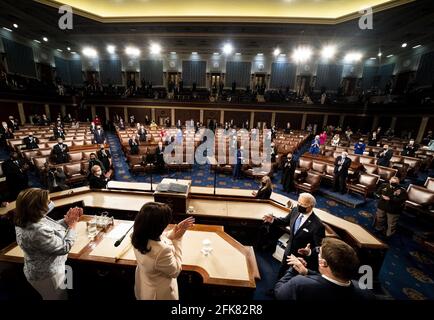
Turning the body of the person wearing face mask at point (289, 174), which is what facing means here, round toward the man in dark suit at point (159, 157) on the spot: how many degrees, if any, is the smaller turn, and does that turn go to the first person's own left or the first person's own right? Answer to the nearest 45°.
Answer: approximately 90° to the first person's own right

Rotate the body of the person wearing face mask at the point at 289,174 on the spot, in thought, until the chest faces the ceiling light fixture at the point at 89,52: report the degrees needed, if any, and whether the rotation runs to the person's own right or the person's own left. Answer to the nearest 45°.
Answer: approximately 135° to the person's own right

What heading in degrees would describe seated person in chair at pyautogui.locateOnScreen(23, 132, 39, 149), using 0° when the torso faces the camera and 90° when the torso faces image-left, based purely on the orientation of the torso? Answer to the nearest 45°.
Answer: approximately 315°

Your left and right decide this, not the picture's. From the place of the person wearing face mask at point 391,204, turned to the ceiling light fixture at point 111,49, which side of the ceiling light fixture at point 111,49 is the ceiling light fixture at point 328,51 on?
right

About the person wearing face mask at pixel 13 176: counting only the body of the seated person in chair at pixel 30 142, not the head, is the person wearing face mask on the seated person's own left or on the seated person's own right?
on the seated person's own right

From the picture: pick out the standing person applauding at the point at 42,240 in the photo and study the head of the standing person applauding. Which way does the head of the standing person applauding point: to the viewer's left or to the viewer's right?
to the viewer's right

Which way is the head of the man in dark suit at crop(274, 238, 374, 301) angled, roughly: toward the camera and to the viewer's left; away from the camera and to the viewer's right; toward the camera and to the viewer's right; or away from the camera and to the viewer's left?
away from the camera and to the viewer's left

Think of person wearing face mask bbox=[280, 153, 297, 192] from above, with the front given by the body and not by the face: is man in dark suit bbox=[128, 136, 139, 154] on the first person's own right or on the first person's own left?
on the first person's own right
